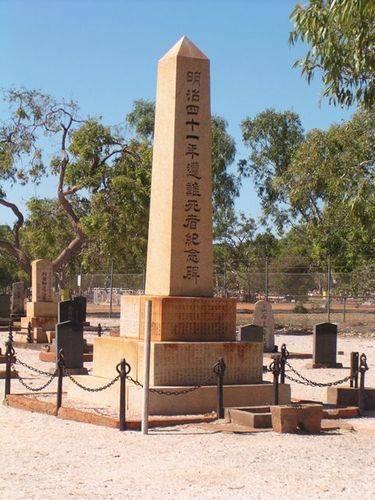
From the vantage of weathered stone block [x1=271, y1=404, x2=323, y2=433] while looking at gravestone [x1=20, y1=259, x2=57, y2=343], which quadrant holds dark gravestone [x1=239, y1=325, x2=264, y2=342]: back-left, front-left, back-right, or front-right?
front-right

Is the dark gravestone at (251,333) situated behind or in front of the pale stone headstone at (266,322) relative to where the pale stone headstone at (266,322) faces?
in front

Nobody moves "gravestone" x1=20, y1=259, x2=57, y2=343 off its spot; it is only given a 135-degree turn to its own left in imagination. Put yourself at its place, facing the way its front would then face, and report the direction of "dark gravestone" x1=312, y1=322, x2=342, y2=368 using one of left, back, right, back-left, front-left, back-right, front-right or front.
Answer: right

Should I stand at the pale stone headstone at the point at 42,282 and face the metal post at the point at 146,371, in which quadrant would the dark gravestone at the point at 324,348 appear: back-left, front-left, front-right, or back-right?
front-left

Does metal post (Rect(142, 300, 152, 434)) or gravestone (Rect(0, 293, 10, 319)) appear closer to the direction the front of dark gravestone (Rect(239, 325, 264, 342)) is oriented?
the metal post

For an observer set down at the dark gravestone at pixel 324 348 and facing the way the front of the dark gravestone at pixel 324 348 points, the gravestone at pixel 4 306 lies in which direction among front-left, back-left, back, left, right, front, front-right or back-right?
back-right

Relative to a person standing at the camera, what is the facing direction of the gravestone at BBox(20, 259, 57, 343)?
facing the viewer

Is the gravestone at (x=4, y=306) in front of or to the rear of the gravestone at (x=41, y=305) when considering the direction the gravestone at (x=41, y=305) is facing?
to the rear

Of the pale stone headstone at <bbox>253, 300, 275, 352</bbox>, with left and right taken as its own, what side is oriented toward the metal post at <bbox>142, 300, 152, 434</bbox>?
front

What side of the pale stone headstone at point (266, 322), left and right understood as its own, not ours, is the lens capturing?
front

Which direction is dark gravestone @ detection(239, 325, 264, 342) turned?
toward the camera

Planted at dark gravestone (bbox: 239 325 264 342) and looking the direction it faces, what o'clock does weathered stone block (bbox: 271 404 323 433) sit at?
The weathered stone block is roughly at 12 o'clock from the dark gravestone.

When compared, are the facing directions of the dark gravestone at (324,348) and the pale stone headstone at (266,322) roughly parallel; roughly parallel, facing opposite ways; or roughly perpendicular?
roughly parallel
